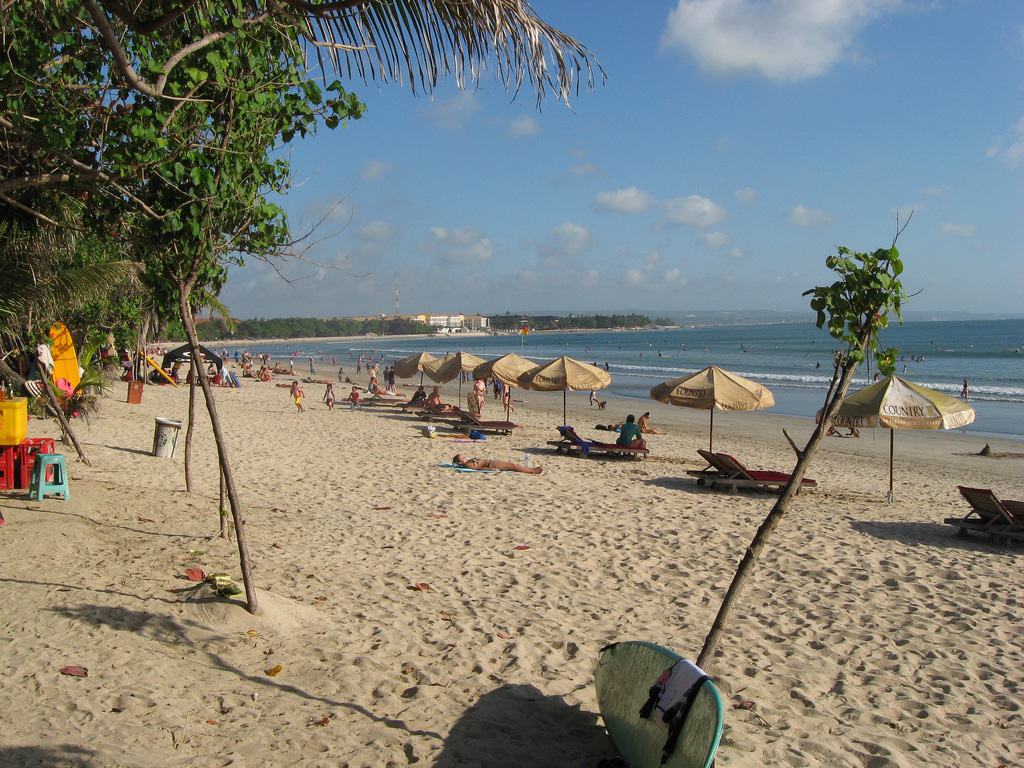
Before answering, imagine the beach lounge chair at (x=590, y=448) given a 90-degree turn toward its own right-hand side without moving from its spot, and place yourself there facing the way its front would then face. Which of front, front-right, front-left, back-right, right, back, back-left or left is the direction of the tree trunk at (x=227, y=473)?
front

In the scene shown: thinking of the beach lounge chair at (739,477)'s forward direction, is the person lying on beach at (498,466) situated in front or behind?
behind

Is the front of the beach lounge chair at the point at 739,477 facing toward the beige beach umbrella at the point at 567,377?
no

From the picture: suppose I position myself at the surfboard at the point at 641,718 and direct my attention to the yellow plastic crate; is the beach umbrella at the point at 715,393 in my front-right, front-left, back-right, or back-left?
front-right

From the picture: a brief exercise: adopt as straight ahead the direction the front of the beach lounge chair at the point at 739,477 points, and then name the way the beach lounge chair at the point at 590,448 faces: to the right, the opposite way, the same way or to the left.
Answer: the same way

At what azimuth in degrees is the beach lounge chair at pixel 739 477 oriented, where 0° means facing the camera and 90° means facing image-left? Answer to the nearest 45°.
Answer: approximately 270°

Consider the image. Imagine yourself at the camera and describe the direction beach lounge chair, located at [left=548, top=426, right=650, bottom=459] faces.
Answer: facing to the right of the viewer

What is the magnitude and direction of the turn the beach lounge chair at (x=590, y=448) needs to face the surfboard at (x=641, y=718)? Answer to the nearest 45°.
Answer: approximately 90° to its right

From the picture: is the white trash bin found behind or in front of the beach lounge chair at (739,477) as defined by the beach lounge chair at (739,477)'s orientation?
behind

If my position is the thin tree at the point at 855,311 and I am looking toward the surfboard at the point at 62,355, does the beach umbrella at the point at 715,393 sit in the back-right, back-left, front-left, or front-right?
front-right

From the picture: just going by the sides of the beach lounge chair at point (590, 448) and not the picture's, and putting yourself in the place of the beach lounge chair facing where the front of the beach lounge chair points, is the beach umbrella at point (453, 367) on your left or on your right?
on your left

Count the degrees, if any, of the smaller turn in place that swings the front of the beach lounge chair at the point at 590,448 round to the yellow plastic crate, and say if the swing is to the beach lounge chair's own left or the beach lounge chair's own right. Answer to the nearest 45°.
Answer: approximately 135° to the beach lounge chair's own right

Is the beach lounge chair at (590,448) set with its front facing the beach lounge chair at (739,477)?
no

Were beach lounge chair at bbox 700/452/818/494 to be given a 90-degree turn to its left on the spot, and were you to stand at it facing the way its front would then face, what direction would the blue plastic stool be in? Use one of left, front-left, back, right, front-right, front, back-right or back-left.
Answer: back-left

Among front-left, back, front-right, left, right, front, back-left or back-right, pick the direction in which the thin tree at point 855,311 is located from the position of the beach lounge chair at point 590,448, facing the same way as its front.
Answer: right

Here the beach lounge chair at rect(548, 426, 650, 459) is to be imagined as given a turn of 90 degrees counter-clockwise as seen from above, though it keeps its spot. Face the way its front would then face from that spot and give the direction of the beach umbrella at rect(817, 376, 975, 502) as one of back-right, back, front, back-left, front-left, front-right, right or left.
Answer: back-right

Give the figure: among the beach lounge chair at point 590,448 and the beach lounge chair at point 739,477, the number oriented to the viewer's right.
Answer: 2

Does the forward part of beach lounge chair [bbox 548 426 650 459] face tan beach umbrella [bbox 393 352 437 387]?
no

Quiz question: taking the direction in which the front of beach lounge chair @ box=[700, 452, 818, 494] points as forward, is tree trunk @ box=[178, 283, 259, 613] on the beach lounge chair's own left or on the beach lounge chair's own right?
on the beach lounge chair's own right

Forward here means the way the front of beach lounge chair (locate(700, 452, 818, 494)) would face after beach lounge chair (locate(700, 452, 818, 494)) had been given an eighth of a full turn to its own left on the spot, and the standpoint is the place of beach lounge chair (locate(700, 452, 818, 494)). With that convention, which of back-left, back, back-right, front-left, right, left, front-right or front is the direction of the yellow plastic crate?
back
